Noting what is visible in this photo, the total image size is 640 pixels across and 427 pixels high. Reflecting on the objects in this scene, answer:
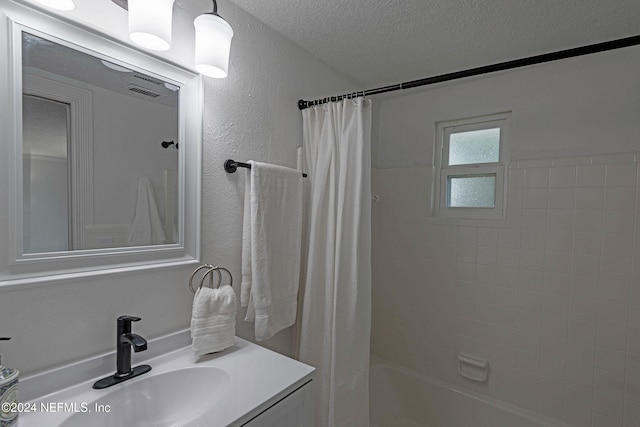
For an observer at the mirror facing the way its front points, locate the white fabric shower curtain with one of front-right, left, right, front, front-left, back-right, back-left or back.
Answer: front-left

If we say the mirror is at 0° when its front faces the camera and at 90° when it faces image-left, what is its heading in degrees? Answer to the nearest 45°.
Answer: approximately 315°

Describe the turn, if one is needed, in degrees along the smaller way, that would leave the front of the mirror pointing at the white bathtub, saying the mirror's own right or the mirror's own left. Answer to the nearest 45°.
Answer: approximately 45° to the mirror's own left

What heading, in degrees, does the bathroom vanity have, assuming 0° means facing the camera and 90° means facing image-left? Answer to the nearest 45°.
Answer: approximately 315°
